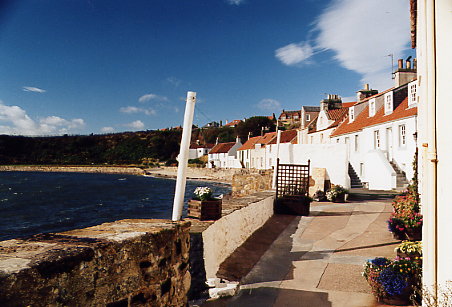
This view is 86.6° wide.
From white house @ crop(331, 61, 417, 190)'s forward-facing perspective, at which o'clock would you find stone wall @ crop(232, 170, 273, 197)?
The stone wall is roughly at 12 o'clock from the white house.

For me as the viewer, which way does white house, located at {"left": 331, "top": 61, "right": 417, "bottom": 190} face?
facing the viewer and to the left of the viewer

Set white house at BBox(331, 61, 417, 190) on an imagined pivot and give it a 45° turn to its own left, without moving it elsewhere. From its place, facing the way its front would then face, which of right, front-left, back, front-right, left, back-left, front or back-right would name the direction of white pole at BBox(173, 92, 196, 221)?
front

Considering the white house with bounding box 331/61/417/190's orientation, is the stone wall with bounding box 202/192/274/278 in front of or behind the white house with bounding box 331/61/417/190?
in front

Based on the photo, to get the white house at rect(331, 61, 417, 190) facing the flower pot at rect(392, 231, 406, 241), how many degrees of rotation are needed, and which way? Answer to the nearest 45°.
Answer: approximately 45° to its left

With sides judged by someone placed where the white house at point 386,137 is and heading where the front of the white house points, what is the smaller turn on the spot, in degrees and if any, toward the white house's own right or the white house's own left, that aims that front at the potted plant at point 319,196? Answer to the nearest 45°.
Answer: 0° — it already faces it

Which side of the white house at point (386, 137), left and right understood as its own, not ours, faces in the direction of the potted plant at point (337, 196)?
front

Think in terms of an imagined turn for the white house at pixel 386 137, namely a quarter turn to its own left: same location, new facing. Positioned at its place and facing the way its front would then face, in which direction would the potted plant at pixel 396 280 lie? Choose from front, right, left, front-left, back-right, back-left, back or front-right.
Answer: front-right

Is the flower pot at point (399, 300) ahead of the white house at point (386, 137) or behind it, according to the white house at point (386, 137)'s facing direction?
ahead

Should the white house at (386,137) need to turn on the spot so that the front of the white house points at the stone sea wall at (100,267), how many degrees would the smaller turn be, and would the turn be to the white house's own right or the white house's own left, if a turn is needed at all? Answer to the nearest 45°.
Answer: approximately 45° to the white house's own left

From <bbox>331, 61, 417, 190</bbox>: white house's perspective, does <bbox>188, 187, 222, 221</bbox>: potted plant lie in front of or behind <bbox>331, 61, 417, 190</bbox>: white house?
in front
